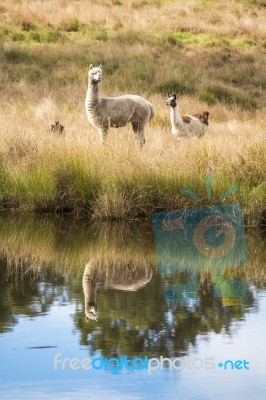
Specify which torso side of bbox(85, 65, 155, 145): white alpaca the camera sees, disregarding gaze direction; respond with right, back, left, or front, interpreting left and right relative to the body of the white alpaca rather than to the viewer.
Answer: left

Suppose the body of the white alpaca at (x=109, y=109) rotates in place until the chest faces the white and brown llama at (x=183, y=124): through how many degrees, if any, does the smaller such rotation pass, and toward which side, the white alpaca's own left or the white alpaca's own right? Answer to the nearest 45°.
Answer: approximately 135° to the white alpaca's own right
